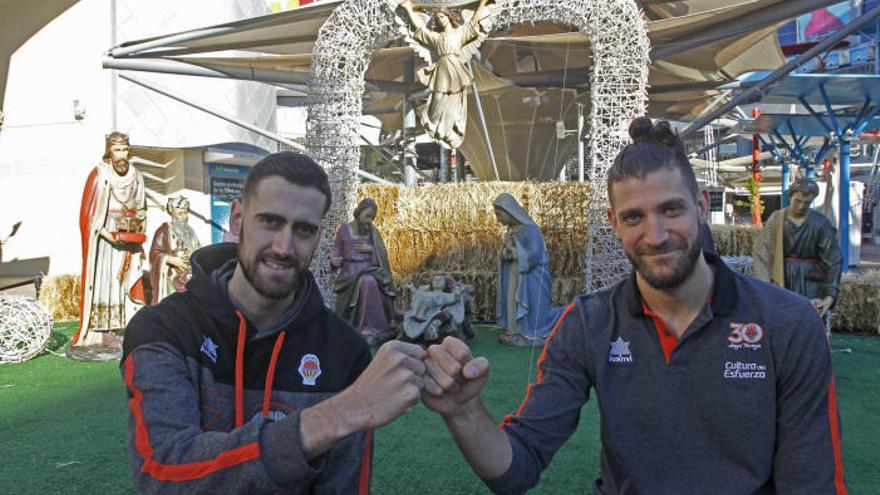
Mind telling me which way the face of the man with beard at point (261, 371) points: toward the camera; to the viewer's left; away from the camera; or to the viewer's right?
toward the camera

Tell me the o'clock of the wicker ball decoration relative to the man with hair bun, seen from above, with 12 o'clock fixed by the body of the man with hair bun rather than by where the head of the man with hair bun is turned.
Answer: The wicker ball decoration is roughly at 4 o'clock from the man with hair bun.

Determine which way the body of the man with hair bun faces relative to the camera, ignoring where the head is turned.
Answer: toward the camera

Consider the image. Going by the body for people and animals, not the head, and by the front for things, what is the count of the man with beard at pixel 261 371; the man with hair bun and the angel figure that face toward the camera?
3

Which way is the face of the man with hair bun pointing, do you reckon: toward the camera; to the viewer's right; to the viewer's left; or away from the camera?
toward the camera

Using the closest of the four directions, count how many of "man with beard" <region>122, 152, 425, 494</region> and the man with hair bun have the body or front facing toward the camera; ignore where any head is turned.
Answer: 2

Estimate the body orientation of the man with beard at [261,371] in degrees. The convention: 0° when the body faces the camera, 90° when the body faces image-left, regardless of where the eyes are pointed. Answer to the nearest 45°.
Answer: approximately 0°

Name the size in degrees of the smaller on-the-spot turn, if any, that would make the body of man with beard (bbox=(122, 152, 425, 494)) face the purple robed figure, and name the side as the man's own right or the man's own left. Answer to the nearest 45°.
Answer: approximately 180°

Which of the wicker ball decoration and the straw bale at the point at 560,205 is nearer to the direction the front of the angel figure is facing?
the wicker ball decoration

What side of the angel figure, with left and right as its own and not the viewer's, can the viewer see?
front

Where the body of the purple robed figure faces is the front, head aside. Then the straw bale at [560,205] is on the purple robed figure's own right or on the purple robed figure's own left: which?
on the purple robed figure's own left

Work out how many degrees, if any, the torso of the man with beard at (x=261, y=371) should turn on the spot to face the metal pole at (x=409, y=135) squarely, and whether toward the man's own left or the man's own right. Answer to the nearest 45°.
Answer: approximately 180°

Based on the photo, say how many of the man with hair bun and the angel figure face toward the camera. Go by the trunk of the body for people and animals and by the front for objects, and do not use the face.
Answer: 2

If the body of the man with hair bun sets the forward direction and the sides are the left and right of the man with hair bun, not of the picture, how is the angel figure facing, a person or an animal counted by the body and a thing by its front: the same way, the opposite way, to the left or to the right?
the same way

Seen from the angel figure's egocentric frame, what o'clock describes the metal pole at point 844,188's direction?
The metal pole is roughly at 8 o'clock from the angel figure.

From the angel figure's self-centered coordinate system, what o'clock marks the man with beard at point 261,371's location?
The man with beard is roughly at 12 o'clock from the angel figure.

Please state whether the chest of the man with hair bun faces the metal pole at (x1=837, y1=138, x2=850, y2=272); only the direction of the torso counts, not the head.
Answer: no
